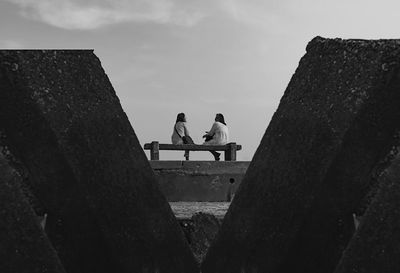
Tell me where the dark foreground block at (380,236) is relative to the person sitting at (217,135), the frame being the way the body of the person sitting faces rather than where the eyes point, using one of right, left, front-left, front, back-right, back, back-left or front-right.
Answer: back-left

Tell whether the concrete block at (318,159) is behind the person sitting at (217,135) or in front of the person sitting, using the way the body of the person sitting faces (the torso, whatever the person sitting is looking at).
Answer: behind

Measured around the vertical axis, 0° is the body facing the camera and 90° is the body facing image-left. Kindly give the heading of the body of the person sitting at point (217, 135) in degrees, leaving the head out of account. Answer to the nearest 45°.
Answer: approximately 135°

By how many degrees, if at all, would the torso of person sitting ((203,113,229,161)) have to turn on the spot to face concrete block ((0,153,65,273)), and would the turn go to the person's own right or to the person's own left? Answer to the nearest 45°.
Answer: approximately 135° to the person's own left

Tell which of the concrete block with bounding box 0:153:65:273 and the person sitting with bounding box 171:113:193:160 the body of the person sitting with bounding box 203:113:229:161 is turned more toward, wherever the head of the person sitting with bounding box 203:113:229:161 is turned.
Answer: the person sitting

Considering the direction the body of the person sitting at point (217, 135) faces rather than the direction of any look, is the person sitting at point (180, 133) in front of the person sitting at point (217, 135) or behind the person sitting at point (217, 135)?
in front

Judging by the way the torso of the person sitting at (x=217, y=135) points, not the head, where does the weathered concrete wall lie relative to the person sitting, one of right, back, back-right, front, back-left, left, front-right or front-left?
back-left

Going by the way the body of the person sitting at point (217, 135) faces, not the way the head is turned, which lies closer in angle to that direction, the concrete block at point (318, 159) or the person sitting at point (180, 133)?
the person sitting
